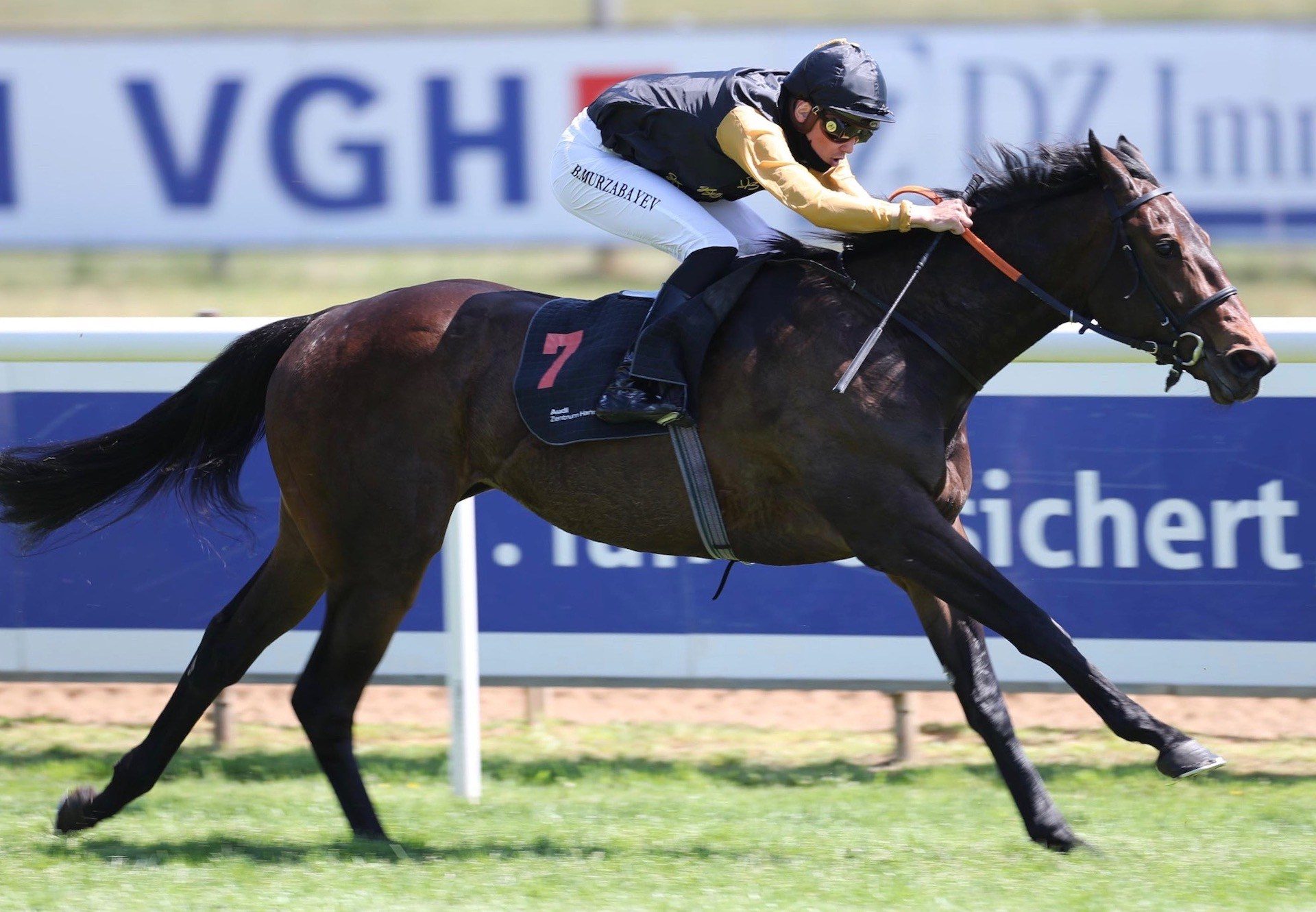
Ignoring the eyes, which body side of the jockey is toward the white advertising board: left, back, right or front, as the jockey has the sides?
left

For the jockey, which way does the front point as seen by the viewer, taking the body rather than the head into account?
to the viewer's right

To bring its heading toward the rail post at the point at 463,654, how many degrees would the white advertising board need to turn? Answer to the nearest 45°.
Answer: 0° — it already faces it

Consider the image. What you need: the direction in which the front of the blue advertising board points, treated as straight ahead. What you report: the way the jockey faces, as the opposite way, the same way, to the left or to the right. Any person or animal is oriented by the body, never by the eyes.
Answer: to the left

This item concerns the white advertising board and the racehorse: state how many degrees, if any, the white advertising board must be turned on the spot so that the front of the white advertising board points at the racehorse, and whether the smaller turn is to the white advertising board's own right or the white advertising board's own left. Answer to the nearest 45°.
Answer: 0° — it already faces it

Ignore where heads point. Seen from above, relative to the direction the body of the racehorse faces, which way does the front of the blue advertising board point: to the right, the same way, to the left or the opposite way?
to the right

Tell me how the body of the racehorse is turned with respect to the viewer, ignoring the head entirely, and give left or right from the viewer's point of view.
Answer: facing to the right of the viewer

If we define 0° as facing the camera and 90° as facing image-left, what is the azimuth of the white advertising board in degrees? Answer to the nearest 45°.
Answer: approximately 0°

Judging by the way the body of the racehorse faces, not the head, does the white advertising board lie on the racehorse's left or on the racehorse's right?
on the racehorse's left

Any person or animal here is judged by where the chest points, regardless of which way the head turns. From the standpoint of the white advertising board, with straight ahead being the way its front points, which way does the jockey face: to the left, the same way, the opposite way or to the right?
to the left
